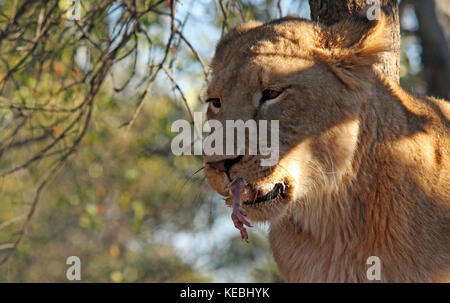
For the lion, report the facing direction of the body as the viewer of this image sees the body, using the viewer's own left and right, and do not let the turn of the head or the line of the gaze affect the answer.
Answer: facing the viewer and to the left of the viewer

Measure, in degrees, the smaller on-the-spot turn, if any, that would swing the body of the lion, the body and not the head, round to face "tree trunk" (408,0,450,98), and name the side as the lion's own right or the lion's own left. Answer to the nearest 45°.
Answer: approximately 135° to the lion's own right
